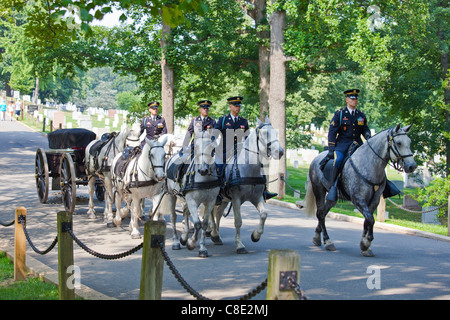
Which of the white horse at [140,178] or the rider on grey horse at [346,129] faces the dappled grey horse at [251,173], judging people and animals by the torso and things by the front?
the white horse

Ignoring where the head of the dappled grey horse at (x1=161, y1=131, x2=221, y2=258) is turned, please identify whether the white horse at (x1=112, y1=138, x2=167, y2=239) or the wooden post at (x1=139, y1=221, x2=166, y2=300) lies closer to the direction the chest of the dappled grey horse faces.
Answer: the wooden post

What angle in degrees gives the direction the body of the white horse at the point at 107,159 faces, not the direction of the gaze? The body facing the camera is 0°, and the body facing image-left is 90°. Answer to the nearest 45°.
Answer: approximately 315°

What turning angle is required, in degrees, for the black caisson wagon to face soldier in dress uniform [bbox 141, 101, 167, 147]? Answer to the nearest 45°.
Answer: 0° — it already faces them

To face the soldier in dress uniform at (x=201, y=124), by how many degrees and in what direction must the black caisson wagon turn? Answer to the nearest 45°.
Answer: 0° — it already faces them

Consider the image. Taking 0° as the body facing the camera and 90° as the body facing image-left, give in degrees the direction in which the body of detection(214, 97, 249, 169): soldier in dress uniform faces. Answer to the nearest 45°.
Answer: approximately 315°

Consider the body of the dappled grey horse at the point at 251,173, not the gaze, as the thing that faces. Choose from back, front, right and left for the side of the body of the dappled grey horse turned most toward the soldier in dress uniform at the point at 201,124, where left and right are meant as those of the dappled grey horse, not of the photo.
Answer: back

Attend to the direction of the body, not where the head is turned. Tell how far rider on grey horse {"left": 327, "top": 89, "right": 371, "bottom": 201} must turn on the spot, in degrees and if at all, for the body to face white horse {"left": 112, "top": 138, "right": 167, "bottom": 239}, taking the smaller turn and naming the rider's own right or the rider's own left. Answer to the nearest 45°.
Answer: approximately 135° to the rider's own right

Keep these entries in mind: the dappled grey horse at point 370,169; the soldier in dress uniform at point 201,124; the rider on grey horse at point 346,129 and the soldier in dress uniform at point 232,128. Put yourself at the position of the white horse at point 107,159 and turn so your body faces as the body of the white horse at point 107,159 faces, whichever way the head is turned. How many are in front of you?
4
